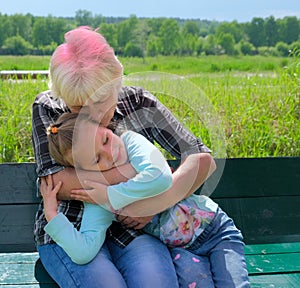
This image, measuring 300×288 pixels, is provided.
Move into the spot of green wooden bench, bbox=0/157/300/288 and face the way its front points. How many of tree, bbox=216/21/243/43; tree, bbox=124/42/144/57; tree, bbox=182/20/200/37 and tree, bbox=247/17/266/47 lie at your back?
4

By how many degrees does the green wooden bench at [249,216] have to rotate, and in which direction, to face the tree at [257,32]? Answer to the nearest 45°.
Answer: approximately 180°

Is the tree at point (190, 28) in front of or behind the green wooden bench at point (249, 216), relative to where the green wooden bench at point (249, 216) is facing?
behind

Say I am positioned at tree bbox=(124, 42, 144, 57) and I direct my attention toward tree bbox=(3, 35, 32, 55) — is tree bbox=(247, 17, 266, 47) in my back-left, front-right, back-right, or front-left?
back-right

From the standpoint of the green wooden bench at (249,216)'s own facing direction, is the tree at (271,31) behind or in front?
behind

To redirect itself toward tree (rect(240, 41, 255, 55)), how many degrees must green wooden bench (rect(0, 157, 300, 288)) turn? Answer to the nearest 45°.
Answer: approximately 180°

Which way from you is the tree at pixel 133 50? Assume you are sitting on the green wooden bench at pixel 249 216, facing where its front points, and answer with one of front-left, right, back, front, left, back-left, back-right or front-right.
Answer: back

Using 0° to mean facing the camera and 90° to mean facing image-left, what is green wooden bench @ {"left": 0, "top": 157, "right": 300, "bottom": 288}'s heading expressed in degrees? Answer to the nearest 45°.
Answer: approximately 0°

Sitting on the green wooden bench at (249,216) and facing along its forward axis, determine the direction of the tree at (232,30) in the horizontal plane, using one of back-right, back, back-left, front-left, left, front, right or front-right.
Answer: back

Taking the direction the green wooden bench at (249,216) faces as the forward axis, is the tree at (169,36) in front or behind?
behind

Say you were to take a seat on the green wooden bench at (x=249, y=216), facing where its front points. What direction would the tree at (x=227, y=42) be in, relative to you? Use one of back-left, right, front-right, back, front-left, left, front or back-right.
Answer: back
